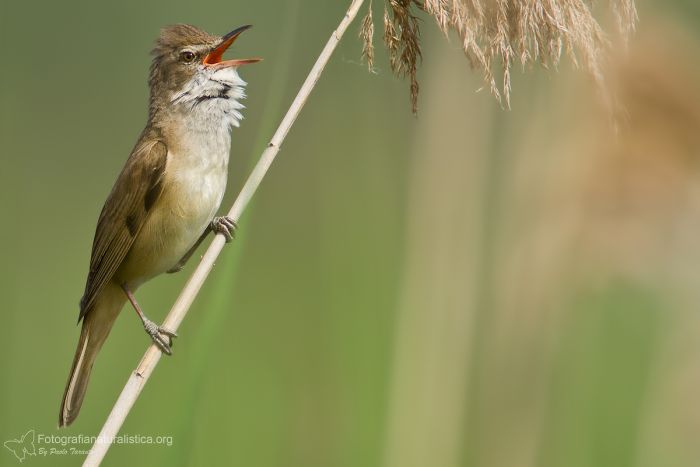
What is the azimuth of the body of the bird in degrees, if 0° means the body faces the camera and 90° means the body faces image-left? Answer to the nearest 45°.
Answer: approximately 270°
